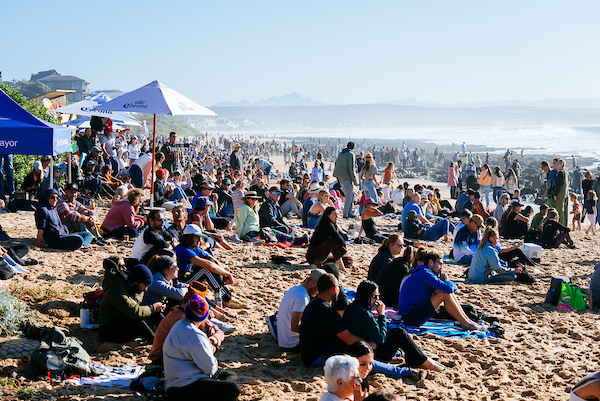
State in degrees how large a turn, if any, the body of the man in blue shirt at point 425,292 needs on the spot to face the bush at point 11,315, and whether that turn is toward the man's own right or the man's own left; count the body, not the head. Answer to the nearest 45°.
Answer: approximately 135° to the man's own right

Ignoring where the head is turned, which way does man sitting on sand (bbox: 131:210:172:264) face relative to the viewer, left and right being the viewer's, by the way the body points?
facing to the right of the viewer

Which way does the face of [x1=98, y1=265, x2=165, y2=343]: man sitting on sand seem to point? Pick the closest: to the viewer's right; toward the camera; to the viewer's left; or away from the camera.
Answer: to the viewer's right

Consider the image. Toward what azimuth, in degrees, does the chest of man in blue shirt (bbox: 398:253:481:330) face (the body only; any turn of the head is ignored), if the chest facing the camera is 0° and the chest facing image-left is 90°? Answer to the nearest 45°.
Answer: approximately 270°

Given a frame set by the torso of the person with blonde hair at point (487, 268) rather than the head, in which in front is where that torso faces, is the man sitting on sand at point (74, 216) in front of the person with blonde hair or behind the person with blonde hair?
behind

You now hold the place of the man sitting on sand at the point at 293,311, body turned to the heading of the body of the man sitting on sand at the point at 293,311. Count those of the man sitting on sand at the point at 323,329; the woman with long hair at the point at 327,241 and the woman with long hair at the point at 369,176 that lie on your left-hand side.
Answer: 2

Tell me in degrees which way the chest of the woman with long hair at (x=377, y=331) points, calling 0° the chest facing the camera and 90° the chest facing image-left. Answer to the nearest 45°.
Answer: approximately 270°

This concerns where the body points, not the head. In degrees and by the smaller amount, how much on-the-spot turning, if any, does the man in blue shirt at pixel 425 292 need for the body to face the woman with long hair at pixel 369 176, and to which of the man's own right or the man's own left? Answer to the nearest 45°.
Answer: approximately 90° to the man's own left

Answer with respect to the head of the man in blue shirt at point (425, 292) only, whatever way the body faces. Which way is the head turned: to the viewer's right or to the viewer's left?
to the viewer's right

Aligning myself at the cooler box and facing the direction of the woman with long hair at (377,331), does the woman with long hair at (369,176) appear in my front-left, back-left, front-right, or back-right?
back-right

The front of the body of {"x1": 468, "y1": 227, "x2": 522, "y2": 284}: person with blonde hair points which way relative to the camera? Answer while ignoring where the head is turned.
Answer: to the viewer's right
